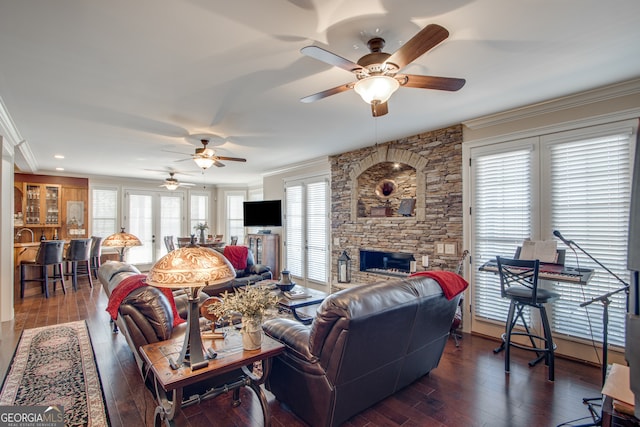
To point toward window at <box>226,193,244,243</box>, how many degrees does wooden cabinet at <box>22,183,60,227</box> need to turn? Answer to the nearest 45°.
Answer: approximately 90° to its left

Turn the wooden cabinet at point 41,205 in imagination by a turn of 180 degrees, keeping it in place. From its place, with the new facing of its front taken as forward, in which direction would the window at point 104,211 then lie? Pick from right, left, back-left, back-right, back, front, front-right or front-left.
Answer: right

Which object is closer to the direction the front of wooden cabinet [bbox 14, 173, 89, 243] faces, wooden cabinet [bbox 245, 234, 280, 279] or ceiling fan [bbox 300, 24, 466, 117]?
the ceiling fan

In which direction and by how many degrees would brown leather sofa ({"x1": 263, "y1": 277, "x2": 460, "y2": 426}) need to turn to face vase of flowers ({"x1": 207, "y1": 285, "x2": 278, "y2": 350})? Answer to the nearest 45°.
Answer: approximately 45° to its left

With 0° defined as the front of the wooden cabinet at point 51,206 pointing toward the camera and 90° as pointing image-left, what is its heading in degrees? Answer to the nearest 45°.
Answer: approximately 0°

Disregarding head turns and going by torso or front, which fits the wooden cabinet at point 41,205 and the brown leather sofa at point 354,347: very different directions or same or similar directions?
very different directions

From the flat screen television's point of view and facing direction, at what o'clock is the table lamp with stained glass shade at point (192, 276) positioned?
The table lamp with stained glass shade is roughly at 12 o'clock from the flat screen television.

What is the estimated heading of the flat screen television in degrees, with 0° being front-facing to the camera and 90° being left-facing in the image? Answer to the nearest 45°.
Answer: approximately 0°

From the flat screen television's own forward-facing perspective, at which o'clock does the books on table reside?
The books on table is roughly at 12 o'clock from the flat screen television.

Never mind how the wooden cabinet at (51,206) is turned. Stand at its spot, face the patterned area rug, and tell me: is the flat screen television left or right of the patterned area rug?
left

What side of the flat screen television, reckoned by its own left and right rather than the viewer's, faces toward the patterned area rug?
front

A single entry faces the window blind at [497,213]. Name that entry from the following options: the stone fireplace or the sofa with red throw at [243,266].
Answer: the sofa with red throw

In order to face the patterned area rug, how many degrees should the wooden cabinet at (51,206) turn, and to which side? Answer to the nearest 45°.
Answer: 0° — it already faces it

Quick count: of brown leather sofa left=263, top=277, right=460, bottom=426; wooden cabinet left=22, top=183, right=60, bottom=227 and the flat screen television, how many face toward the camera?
2

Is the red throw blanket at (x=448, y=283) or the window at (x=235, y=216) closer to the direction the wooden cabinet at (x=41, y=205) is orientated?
the red throw blanket
